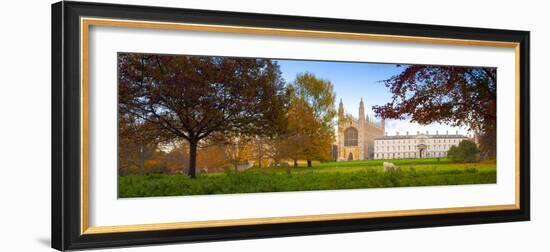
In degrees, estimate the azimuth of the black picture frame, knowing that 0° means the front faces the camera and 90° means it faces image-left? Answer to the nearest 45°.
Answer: approximately 315°
